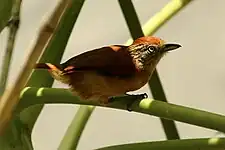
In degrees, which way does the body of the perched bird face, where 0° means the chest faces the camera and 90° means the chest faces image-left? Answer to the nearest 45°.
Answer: approximately 270°
